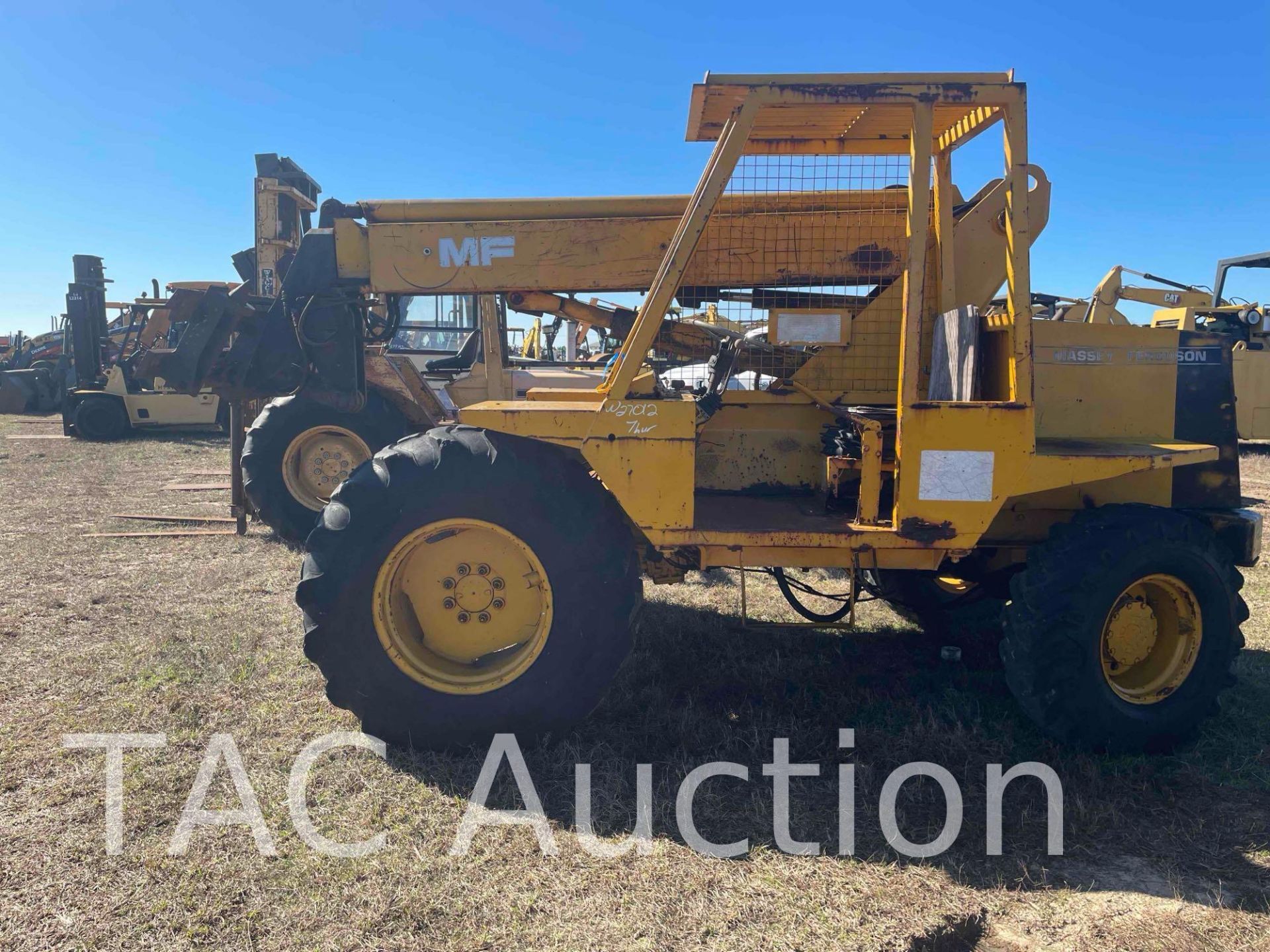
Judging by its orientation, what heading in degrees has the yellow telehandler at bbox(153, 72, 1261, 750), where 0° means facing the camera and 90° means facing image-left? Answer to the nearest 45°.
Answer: approximately 90°

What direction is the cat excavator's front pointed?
to the viewer's left

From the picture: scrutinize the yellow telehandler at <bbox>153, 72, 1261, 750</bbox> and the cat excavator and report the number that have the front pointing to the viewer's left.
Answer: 2

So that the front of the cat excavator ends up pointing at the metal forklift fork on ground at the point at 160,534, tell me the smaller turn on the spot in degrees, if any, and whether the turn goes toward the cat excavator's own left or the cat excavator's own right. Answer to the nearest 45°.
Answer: approximately 45° to the cat excavator's own left

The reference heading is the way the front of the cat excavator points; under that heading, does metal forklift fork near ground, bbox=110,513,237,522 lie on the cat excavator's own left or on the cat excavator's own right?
on the cat excavator's own left

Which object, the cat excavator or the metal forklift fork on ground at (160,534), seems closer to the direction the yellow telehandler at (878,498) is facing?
the metal forklift fork on ground
